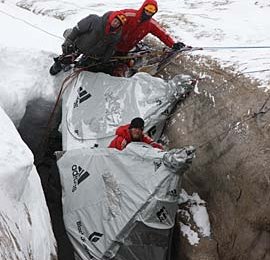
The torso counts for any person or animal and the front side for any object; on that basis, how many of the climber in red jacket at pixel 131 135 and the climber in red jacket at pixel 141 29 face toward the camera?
2

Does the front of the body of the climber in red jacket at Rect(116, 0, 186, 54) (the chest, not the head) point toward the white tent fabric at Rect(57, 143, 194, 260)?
yes

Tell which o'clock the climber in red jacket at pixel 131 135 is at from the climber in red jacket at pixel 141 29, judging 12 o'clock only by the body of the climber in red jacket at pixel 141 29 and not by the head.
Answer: the climber in red jacket at pixel 131 135 is roughly at 12 o'clock from the climber in red jacket at pixel 141 29.

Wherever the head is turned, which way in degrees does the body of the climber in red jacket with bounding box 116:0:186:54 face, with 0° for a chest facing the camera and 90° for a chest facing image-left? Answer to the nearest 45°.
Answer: approximately 0°

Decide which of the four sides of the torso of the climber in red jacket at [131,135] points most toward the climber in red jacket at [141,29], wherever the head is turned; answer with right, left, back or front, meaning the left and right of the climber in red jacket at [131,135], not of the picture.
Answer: back
